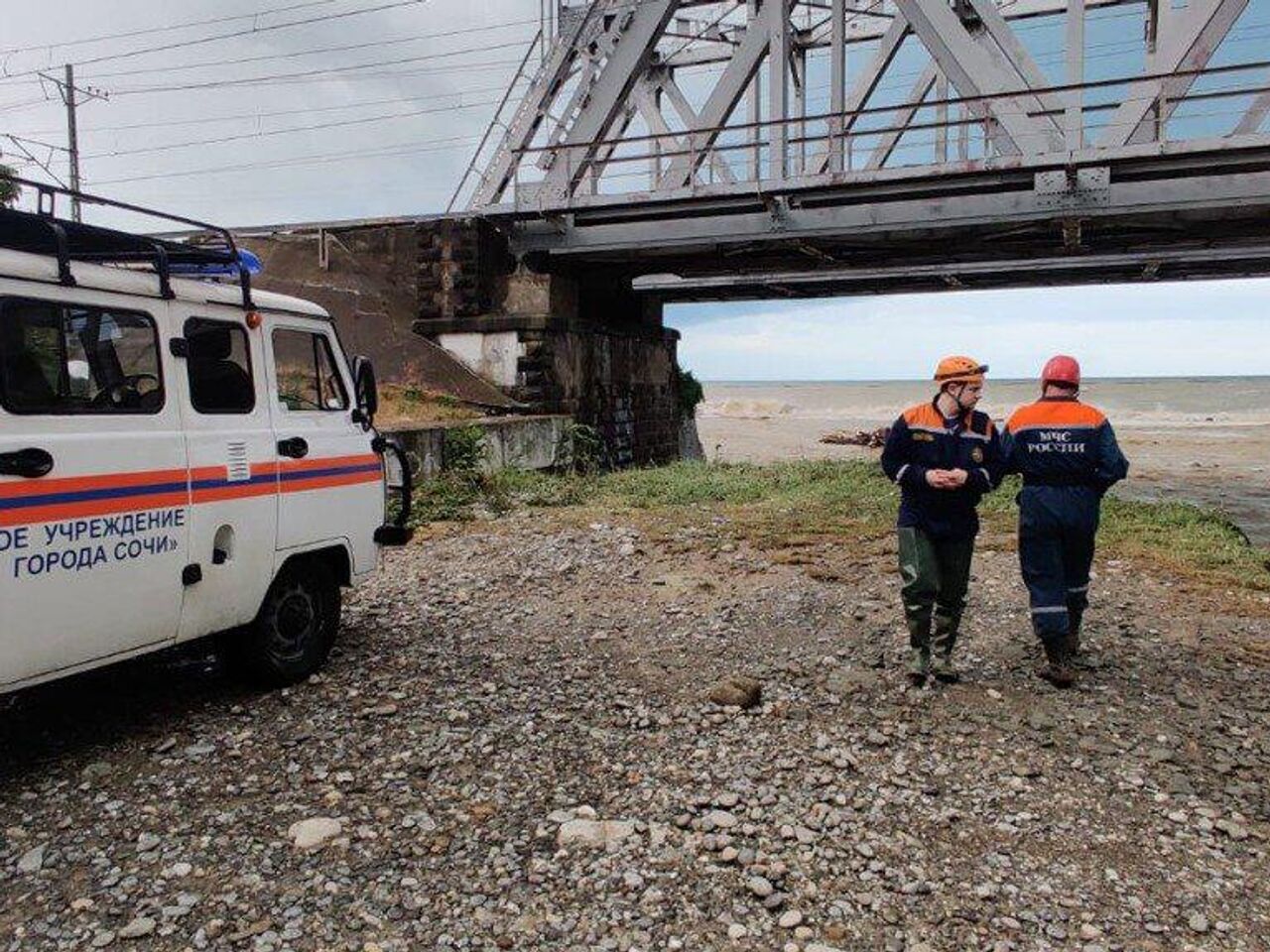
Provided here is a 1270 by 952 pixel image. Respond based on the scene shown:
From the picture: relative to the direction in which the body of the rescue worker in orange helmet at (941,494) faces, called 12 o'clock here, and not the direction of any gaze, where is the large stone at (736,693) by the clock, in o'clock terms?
The large stone is roughly at 2 o'clock from the rescue worker in orange helmet.

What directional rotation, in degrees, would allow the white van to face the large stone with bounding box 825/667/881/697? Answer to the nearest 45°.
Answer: approximately 45° to its right

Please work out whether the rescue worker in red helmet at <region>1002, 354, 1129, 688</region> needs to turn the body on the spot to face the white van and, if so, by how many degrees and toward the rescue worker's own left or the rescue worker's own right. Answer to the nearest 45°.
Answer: approximately 135° to the rescue worker's own left

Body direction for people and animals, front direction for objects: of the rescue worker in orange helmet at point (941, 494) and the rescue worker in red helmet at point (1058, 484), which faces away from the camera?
the rescue worker in red helmet at point (1058, 484)

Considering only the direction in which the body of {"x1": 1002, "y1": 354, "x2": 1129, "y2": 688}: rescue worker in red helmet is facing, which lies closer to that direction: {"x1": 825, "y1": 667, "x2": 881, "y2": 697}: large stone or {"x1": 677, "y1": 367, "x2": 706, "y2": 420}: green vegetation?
the green vegetation

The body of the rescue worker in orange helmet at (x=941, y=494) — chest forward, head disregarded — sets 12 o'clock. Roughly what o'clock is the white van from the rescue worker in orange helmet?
The white van is roughly at 2 o'clock from the rescue worker in orange helmet.

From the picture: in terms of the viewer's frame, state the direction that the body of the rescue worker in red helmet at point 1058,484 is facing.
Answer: away from the camera

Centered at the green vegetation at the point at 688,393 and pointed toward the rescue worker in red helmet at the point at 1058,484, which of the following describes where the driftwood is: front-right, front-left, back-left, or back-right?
back-left

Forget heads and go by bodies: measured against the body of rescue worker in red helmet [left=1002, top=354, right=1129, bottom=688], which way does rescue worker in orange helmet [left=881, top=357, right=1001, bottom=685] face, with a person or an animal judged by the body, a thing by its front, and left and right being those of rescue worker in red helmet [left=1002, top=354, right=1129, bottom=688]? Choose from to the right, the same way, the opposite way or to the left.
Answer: the opposite way

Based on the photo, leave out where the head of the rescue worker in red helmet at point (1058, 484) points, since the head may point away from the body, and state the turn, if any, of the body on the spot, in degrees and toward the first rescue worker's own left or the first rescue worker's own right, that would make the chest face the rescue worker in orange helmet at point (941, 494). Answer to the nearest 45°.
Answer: approximately 135° to the first rescue worker's own left

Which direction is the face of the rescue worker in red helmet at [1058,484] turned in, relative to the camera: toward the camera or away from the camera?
away from the camera

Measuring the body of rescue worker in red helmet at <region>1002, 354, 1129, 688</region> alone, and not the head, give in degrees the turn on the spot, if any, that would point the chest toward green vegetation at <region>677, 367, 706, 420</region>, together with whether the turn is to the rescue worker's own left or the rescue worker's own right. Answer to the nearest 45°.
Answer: approximately 45° to the rescue worker's own left

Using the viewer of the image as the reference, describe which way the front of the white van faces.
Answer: facing away from the viewer and to the right of the viewer
